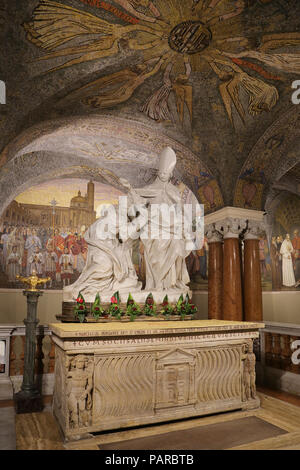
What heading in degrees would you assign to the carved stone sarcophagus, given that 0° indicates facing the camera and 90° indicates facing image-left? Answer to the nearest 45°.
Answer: approximately 315°

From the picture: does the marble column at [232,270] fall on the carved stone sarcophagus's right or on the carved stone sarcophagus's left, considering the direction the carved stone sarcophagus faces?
on its left

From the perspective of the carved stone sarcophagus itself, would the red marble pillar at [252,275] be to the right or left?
on its left
